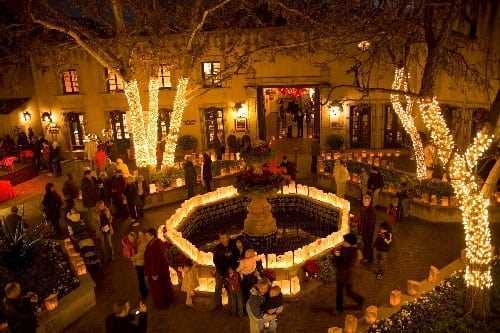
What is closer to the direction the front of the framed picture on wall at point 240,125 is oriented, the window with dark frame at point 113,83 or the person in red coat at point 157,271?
the person in red coat

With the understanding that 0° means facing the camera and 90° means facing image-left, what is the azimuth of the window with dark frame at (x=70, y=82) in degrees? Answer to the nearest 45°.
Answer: approximately 0°

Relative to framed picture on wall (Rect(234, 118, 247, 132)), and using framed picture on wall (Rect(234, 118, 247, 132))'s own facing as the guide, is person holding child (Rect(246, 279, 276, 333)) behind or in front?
in front

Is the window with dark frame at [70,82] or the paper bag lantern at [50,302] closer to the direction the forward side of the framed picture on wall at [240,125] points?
the paper bag lantern

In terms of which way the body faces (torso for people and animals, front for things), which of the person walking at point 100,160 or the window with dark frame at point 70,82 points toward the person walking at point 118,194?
the window with dark frame

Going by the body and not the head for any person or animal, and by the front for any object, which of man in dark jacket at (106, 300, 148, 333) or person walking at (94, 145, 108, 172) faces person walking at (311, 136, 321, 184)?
the man in dark jacket
